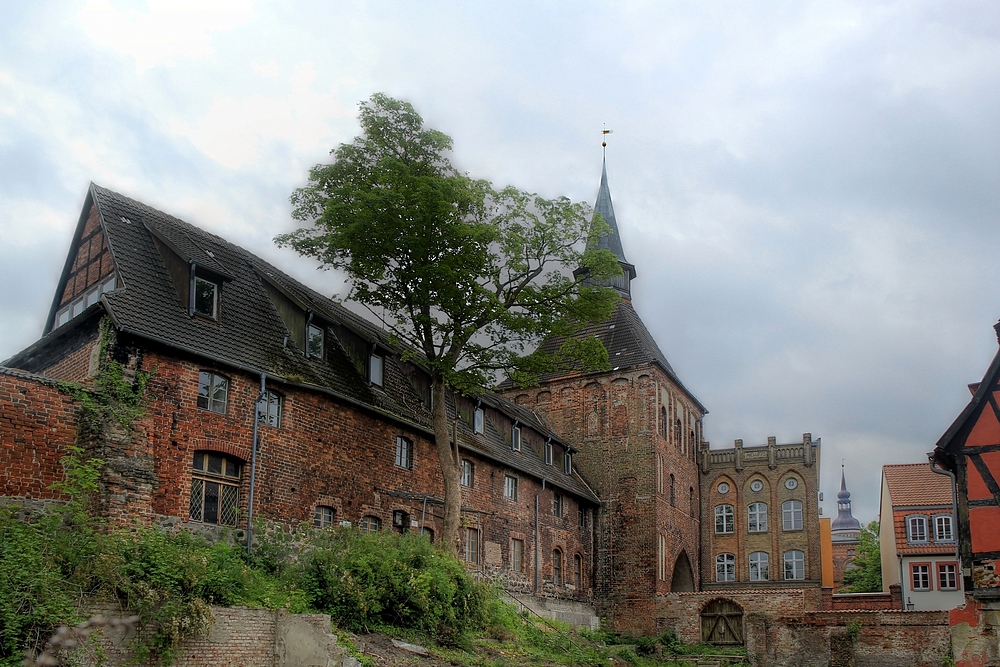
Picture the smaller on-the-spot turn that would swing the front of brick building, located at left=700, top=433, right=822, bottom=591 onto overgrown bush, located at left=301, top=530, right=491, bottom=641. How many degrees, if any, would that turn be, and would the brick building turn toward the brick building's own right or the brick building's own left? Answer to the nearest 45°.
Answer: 0° — it already faces it

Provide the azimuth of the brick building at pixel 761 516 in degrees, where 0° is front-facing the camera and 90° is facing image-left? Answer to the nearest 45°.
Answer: approximately 0°

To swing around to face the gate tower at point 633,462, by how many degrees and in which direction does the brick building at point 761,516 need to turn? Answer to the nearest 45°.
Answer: approximately 45° to its right

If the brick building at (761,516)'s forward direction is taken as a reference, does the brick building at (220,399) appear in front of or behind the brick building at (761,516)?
in front
